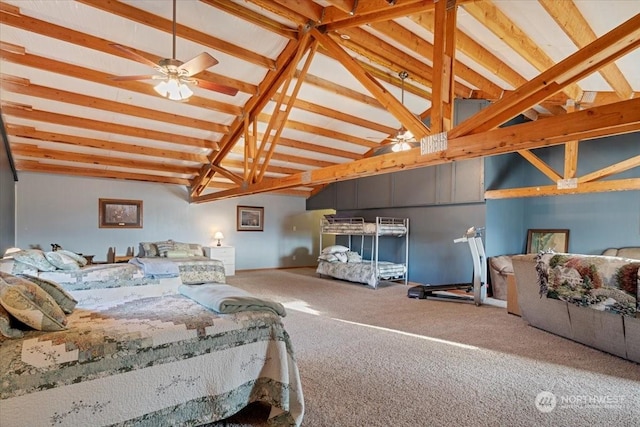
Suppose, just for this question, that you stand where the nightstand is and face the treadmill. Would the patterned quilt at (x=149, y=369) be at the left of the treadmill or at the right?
right

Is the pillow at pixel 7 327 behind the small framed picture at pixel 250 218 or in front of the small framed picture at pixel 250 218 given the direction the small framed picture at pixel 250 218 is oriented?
in front

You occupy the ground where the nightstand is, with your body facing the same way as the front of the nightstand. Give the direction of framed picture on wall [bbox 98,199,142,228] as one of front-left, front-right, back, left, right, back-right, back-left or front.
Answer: right

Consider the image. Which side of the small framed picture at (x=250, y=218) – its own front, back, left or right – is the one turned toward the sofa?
front

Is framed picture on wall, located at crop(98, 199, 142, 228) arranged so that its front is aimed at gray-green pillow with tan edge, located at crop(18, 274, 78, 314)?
yes

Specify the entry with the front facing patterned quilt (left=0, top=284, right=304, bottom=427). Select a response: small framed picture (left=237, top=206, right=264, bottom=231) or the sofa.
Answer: the small framed picture
